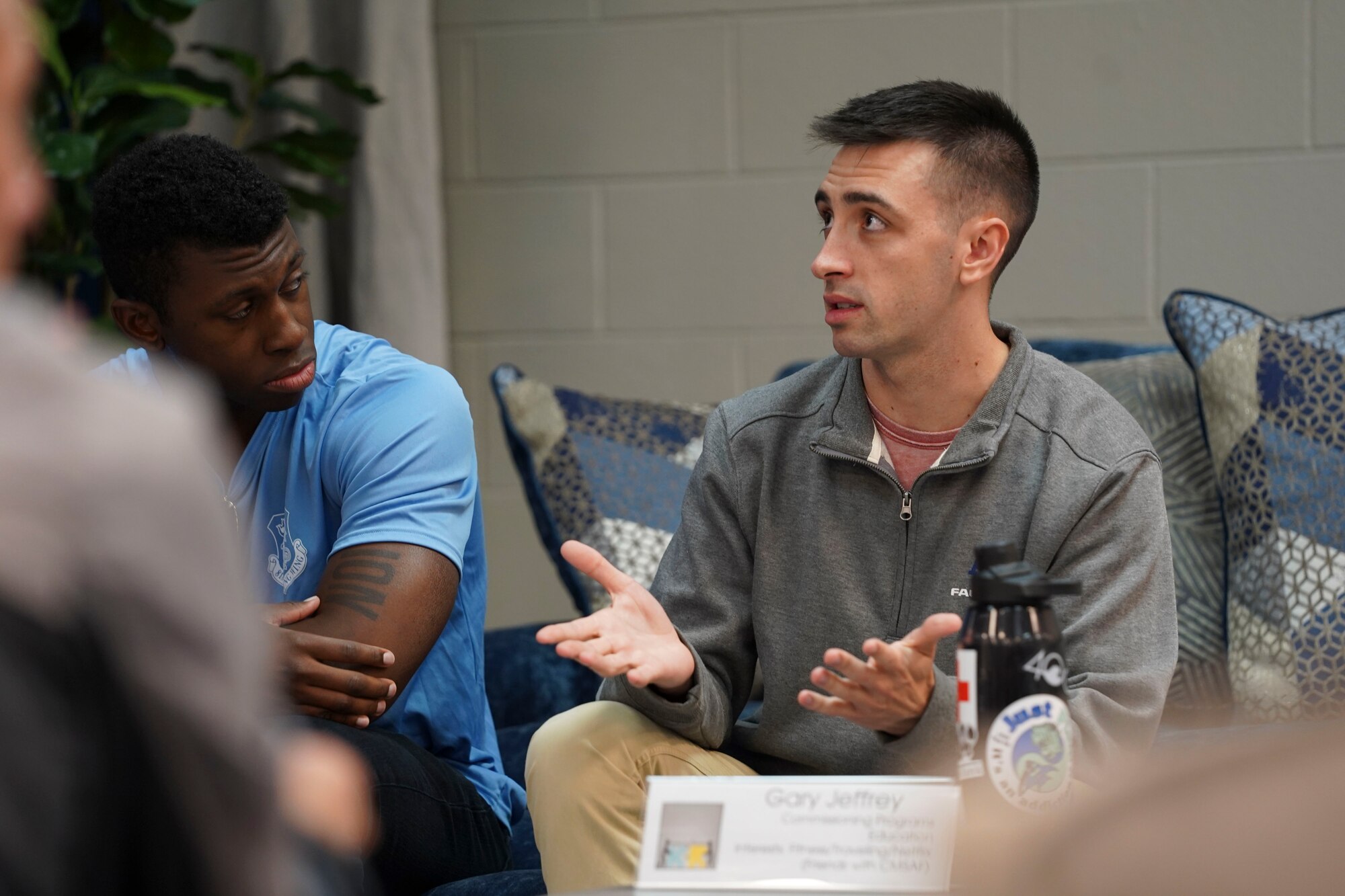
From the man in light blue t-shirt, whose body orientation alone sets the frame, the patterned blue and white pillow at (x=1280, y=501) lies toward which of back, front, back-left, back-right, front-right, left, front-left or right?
back-left

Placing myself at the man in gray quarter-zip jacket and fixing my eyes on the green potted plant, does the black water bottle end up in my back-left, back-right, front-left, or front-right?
back-left

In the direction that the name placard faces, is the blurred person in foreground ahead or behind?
ahead

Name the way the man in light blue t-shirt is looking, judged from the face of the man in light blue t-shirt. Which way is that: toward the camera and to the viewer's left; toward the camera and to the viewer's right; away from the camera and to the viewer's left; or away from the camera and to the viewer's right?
toward the camera and to the viewer's right

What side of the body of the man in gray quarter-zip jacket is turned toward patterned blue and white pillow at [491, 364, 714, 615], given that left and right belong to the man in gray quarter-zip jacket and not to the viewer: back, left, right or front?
right

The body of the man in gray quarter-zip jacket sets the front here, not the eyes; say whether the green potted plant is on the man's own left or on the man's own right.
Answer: on the man's own right

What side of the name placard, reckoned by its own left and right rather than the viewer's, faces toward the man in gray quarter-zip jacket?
back

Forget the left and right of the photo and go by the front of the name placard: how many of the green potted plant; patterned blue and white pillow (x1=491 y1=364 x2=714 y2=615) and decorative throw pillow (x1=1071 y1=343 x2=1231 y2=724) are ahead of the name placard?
0

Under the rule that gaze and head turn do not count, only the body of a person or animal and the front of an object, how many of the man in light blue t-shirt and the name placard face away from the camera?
0

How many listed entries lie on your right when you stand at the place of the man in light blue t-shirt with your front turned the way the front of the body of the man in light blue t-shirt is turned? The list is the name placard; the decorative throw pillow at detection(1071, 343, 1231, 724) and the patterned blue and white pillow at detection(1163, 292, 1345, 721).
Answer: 0

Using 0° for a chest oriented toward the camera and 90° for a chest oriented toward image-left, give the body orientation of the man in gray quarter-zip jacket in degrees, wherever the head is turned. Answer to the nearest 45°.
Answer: approximately 45°

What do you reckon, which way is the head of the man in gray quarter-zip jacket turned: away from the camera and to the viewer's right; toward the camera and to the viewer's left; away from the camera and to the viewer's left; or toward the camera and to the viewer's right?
toward the camera and to the viewer's left

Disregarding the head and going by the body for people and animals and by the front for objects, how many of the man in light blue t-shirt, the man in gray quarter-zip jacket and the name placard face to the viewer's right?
0

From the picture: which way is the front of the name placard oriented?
toward the camera
